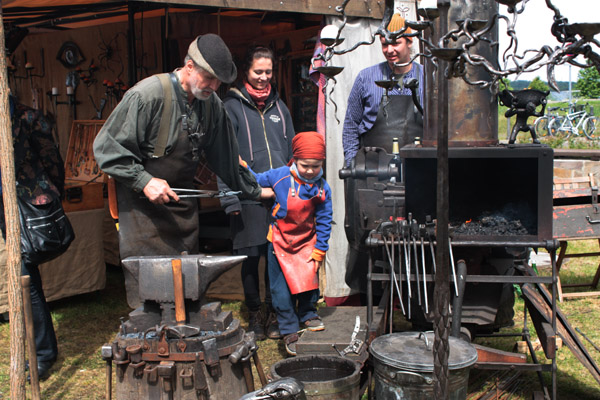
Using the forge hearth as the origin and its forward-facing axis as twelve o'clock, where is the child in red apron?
The child in red apron is roughly at 3 o'clock from the forge hearth.

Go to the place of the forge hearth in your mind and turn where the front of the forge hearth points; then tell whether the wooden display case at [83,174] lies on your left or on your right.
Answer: on your right

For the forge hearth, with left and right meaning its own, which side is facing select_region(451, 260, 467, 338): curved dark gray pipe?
front

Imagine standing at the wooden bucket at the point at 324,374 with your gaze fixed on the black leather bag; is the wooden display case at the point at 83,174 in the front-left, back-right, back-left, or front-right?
front-right

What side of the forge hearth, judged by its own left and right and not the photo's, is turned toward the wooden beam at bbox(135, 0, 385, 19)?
right

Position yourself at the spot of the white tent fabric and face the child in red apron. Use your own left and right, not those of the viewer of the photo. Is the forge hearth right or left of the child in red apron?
left

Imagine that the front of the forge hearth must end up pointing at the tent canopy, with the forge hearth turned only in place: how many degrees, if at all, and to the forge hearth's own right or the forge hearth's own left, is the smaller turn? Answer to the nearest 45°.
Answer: approximately 90° to the forge hearth's own right

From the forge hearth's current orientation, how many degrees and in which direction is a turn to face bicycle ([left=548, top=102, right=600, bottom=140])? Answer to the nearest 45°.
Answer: approximately 180°

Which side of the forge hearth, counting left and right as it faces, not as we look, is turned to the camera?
front

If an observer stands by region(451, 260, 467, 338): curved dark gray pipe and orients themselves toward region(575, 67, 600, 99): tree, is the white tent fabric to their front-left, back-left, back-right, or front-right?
front-left

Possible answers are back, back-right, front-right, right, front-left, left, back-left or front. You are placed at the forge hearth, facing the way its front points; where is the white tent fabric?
back-right

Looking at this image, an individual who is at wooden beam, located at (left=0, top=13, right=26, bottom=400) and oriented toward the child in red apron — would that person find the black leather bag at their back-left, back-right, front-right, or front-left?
front-left

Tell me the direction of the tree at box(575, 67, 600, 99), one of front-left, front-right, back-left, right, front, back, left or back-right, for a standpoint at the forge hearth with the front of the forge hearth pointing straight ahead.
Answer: back

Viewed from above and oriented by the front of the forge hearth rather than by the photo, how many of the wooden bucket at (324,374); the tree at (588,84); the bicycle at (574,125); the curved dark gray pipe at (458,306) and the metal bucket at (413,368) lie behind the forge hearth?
2

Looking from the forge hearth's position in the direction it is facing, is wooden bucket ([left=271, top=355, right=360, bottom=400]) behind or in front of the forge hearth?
in front

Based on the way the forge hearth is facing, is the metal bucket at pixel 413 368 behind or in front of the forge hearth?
in front

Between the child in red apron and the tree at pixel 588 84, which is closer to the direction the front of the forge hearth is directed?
the child in red apron
